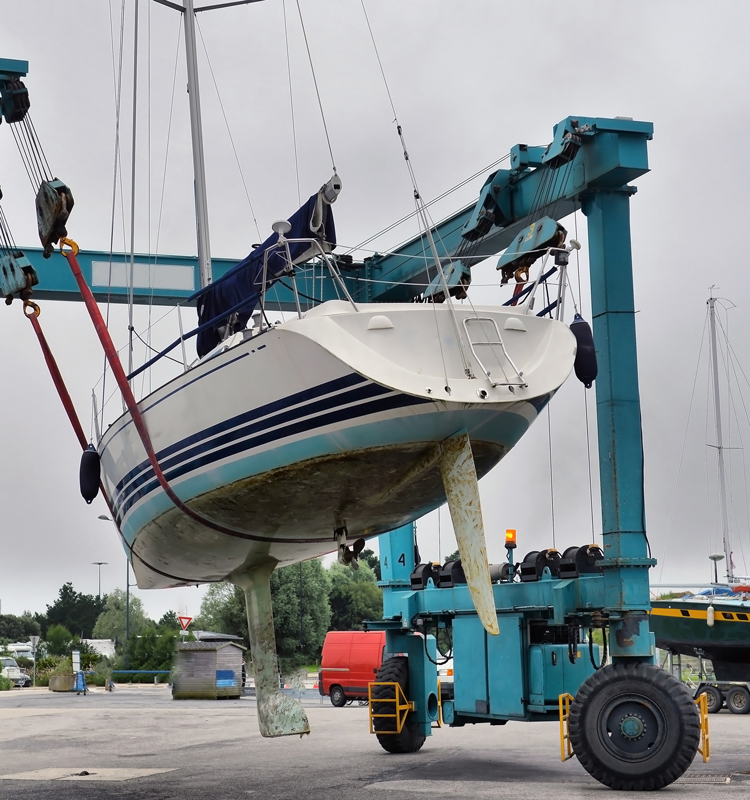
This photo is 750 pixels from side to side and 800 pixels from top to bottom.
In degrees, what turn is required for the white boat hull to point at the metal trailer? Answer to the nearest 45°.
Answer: approximately 90° to its right

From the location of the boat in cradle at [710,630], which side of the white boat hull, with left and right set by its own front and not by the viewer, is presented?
right

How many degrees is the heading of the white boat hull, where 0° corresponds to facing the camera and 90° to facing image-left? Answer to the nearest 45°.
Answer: approximately 135°

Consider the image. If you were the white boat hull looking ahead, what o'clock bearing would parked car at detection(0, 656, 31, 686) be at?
The parked car is roughly at 1 o'clock from the white boat hull.

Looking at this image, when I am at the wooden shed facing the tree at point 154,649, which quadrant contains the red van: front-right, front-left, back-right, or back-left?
back-right

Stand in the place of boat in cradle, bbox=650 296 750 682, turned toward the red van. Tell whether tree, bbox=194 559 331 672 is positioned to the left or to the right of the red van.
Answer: right

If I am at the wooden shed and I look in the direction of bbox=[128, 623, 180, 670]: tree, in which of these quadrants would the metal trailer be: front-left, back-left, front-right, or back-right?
back-right
